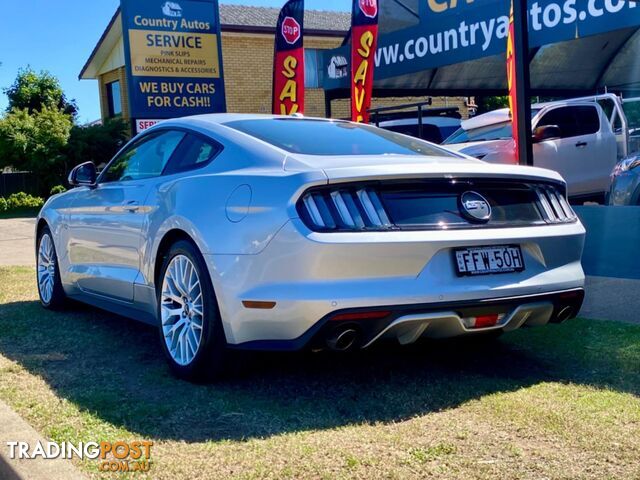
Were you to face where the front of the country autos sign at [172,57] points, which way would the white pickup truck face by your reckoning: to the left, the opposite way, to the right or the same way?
to the right

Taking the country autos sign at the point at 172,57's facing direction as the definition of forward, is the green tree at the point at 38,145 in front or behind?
behind

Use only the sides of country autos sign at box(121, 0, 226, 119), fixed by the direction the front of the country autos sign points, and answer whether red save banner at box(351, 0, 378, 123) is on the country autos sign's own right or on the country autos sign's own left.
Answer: on the country autos sign's own left

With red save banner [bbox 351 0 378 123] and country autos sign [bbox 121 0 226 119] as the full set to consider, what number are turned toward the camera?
2

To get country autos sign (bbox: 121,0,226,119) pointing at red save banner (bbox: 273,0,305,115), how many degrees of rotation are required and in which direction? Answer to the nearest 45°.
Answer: approximately 90° to its left

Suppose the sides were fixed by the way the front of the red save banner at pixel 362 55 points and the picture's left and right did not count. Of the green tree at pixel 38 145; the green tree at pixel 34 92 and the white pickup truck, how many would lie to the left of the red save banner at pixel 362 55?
1

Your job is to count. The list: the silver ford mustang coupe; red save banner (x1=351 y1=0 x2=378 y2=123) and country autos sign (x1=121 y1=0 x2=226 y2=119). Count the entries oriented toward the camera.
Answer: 2

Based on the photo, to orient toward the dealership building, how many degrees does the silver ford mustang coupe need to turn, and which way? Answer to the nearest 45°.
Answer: approximately 45° to its right

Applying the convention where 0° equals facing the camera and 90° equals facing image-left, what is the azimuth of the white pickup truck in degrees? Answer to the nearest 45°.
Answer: approximately 45°

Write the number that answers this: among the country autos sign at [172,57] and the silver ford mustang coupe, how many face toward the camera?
1
